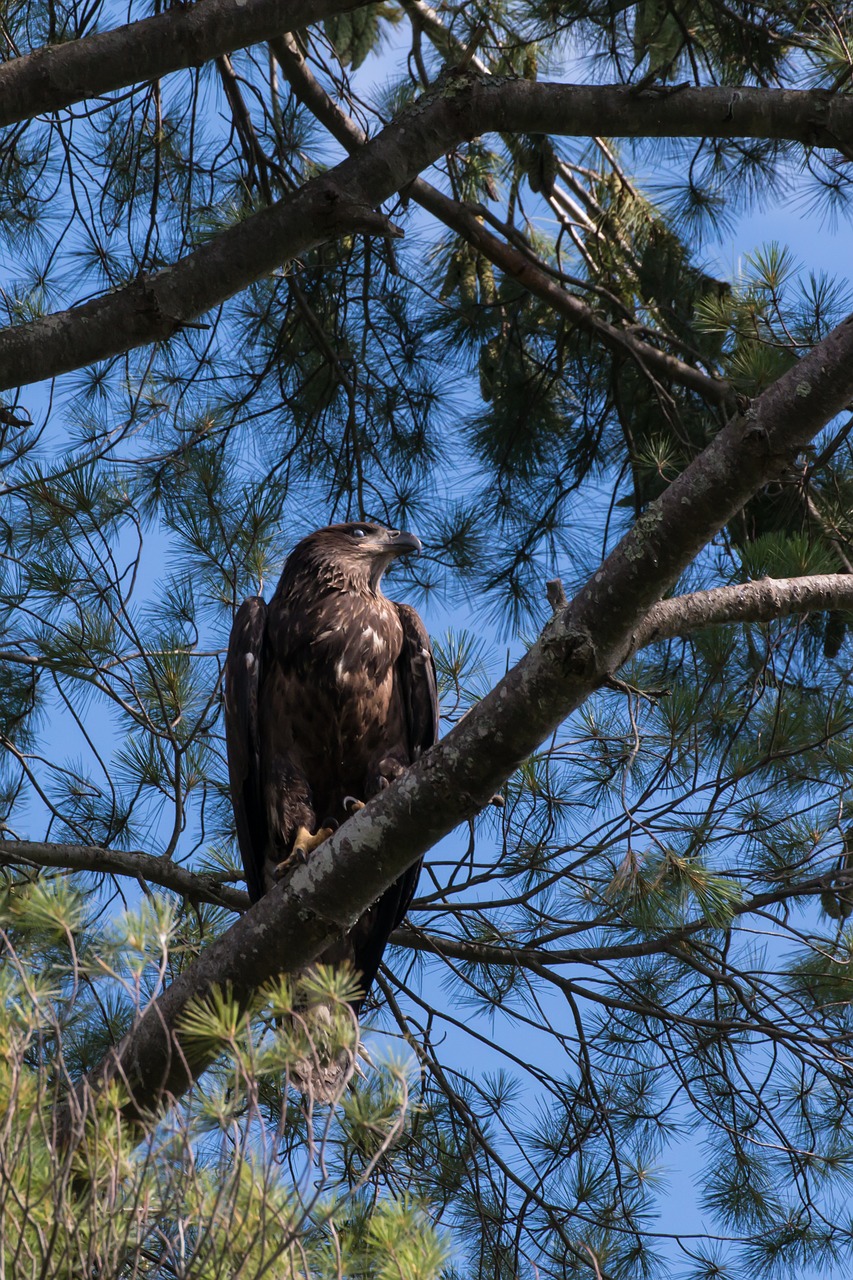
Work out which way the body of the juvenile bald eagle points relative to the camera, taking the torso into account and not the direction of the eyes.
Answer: toward the camera
